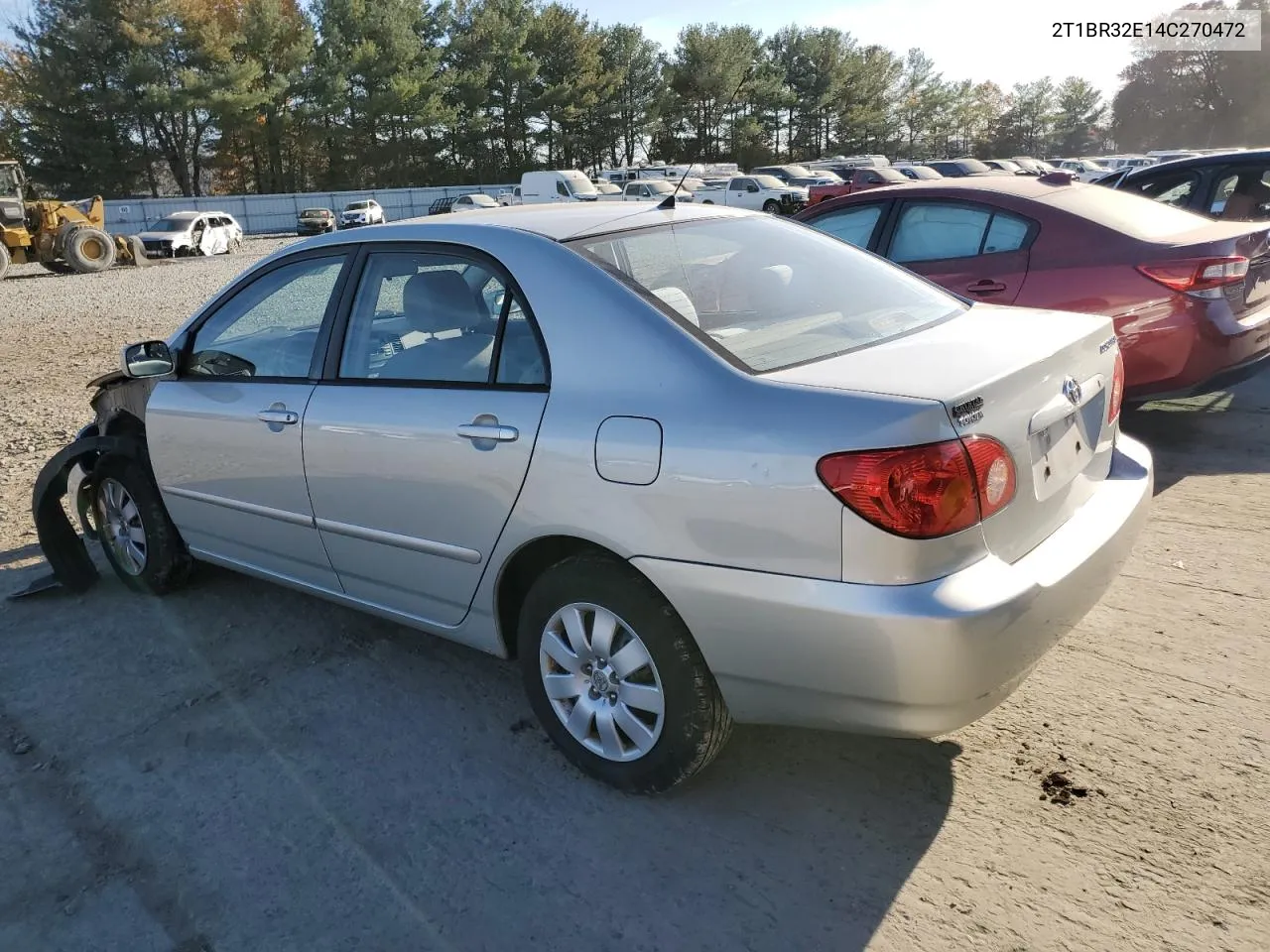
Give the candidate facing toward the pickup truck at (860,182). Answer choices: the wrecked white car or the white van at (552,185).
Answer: the white van

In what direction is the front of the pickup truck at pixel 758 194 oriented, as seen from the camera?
facing the viewer and to the right of the viewer

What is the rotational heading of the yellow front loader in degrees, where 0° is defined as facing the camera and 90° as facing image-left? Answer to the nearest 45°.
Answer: approximately 270°

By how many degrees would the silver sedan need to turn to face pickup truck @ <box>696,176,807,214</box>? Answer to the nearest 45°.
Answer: approximately 45° to its right

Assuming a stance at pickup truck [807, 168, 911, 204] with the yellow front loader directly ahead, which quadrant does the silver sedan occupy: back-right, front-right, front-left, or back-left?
front-left

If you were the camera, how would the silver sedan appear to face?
facing away from the viewer and to the left of the viewer

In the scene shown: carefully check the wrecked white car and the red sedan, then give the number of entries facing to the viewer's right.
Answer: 0

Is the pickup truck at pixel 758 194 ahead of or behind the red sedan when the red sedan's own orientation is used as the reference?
ahead

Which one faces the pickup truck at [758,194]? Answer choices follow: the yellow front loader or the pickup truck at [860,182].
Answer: the yellow front loader

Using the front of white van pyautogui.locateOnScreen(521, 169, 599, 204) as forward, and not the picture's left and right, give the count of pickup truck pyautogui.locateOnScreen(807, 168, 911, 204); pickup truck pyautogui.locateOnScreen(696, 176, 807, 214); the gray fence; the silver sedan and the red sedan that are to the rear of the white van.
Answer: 1

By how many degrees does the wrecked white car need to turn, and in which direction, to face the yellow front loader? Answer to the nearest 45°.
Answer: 0° — it already faces it

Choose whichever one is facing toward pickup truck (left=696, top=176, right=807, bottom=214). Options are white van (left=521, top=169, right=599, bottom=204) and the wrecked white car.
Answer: the white van

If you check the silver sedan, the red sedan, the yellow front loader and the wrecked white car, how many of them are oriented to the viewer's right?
1

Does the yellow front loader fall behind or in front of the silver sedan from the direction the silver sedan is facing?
in front

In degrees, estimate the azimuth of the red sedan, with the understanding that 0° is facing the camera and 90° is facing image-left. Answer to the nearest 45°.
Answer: approximately 135°

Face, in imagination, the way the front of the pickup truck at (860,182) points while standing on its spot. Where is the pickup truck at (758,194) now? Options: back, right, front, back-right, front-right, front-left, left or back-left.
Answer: back
